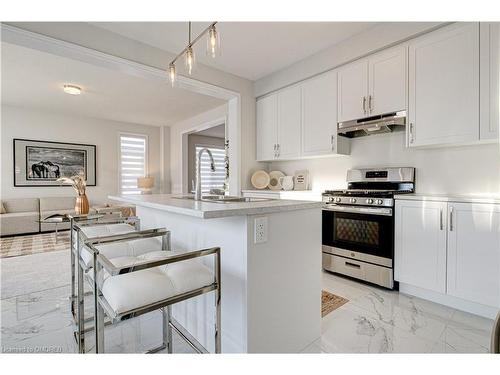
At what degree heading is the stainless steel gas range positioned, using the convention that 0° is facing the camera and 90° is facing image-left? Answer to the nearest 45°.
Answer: approximately 45°

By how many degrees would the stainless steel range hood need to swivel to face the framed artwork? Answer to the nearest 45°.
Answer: approximately 45° to its right

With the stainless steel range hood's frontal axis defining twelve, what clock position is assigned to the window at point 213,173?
The window is roughly at 3 o'clock from the stainless steel range hood.

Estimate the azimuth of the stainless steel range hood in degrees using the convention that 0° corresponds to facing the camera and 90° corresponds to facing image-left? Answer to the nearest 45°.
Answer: approximately 45°

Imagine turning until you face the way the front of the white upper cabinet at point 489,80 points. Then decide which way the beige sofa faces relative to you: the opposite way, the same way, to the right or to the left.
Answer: to the left

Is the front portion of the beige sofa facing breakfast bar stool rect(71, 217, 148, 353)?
yes

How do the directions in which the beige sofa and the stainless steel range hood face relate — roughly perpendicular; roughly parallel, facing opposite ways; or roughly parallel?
roughly perpendicular

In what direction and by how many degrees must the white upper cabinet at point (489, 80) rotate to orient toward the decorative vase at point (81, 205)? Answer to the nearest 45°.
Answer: approximately 45° to its right
